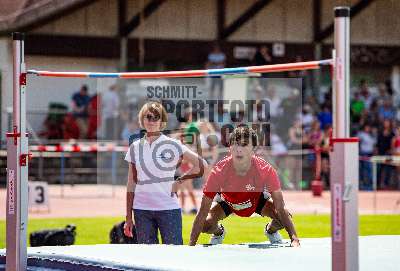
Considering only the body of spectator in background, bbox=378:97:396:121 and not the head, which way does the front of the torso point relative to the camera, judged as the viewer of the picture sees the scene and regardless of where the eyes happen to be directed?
toward the camera

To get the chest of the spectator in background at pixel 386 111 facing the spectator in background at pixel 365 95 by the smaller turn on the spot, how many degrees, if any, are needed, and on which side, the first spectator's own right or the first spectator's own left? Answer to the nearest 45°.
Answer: approximately 135° to the first spectator's own right

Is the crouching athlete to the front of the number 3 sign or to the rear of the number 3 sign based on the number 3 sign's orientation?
to the front

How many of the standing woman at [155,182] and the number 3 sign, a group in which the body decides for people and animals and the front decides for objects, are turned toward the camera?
2

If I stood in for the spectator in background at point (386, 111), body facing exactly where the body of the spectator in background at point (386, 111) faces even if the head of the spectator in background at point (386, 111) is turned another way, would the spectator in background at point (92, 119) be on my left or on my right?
on my right

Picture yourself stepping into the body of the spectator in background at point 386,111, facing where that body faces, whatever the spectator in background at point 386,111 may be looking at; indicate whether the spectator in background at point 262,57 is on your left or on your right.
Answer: on your right

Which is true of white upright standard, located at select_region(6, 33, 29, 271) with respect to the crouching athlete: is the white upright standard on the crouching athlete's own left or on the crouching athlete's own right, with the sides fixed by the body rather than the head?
on the crouching athlete's own right

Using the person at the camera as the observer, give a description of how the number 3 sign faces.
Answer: facing the viewer

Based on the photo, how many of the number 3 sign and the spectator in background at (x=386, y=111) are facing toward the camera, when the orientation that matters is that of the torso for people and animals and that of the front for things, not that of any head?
2

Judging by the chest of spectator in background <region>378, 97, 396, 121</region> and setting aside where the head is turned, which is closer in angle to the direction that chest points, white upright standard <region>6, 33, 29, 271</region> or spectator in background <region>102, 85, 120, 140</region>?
the white upright standard

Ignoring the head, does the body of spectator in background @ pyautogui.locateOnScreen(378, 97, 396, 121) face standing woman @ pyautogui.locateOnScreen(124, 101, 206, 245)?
yes

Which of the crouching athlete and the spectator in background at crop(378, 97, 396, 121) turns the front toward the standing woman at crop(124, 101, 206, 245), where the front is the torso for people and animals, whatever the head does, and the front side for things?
the spectator in background
